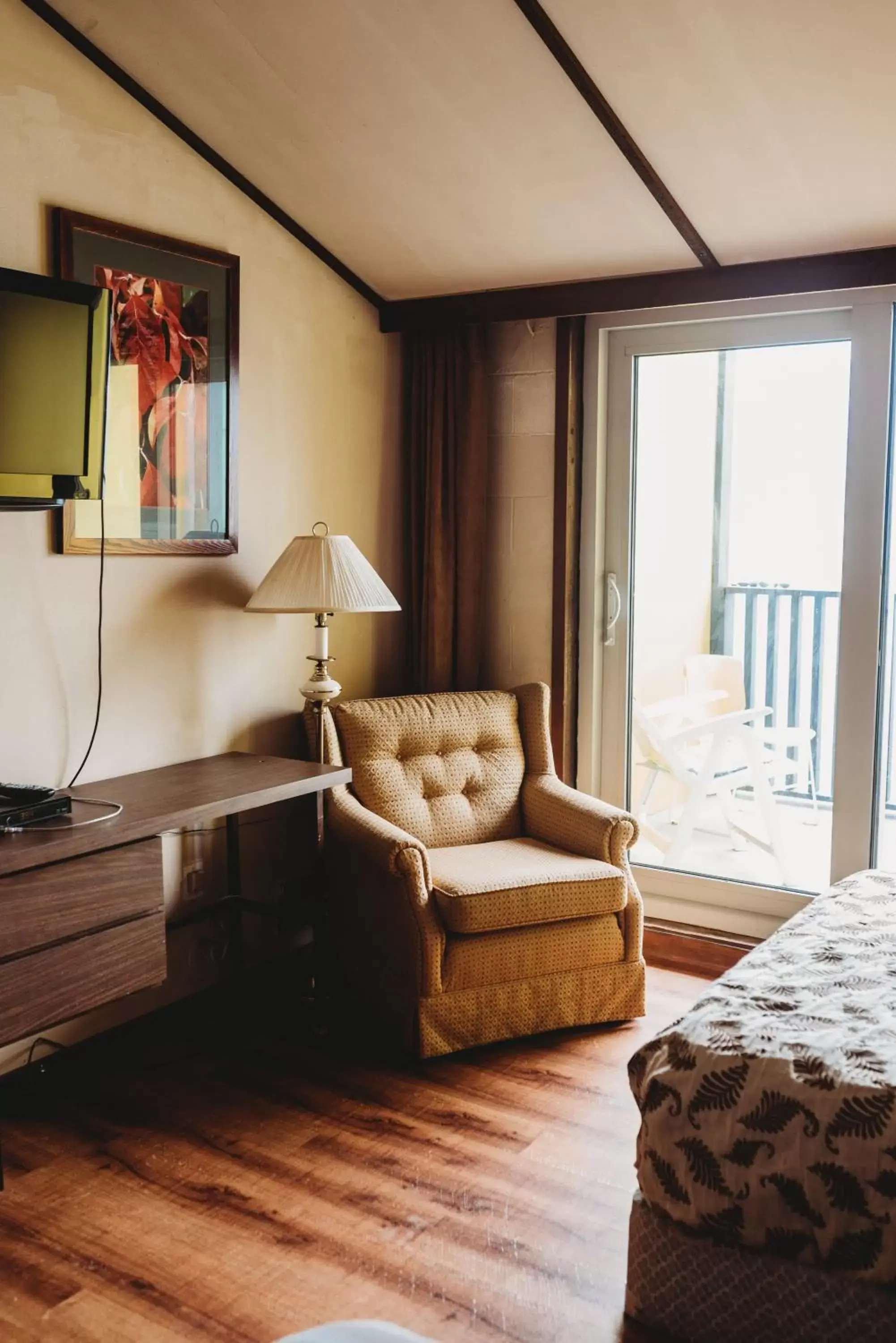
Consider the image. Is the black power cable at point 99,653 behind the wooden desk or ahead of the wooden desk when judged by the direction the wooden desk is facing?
behind

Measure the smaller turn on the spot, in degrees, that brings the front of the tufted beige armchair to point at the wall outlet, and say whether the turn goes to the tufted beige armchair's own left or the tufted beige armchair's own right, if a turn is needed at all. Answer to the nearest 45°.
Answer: approximately 135° to the tufted beige armchair's own right

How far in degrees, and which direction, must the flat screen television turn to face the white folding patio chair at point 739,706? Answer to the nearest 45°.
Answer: approximately 45° to its left

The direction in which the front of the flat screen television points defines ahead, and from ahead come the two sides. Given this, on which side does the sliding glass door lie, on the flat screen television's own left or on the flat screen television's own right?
on the flat screen television's own left

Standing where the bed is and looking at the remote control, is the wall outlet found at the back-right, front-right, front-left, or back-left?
front-right

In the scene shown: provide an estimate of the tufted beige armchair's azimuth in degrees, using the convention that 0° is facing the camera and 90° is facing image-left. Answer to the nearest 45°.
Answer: approximately 315°

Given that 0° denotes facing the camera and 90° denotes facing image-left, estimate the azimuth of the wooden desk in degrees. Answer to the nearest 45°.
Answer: approximately 315°

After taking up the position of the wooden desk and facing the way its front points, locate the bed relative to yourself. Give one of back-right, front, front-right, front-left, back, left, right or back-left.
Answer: front

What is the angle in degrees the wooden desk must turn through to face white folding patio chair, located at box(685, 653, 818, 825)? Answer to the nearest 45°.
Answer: approximately 90° to its left

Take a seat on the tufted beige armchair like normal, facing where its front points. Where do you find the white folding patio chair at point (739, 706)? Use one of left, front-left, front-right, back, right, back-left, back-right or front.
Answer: left

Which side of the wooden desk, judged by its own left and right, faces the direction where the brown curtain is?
left

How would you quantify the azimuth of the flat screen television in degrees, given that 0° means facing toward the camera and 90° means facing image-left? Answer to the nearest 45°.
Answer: approximately 315°
